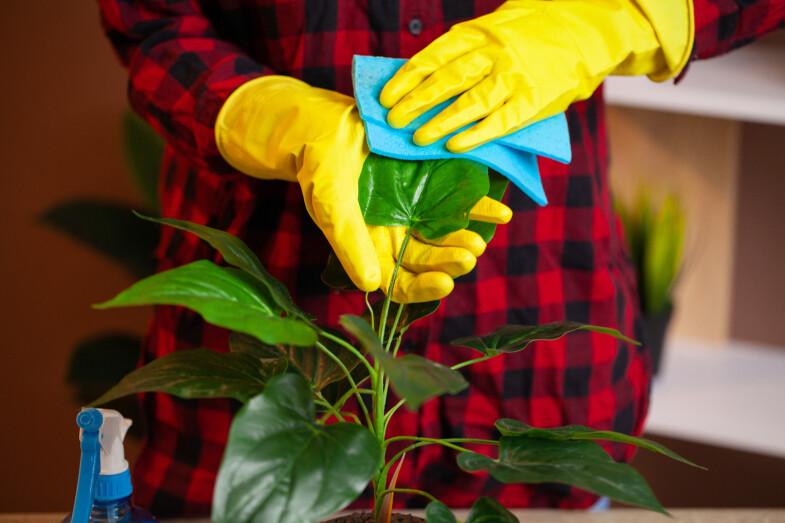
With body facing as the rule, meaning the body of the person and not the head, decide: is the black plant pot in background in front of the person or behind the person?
behind

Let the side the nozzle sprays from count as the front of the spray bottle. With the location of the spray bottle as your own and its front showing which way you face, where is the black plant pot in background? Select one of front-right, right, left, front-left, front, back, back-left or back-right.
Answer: back

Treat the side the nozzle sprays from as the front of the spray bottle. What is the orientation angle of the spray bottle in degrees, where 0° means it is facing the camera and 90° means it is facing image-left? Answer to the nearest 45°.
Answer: approximately 45°

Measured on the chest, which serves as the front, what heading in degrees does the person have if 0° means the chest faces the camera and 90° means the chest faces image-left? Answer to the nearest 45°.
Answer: approximately 0°

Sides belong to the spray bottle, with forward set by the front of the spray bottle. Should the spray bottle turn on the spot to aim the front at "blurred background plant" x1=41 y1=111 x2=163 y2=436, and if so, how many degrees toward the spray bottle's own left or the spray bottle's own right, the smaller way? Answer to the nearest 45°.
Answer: approximately 135° to the spray bottle's own right

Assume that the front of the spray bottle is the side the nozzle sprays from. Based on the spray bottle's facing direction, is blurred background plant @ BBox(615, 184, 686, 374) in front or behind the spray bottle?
behind

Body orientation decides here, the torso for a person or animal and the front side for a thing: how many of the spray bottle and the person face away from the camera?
0
